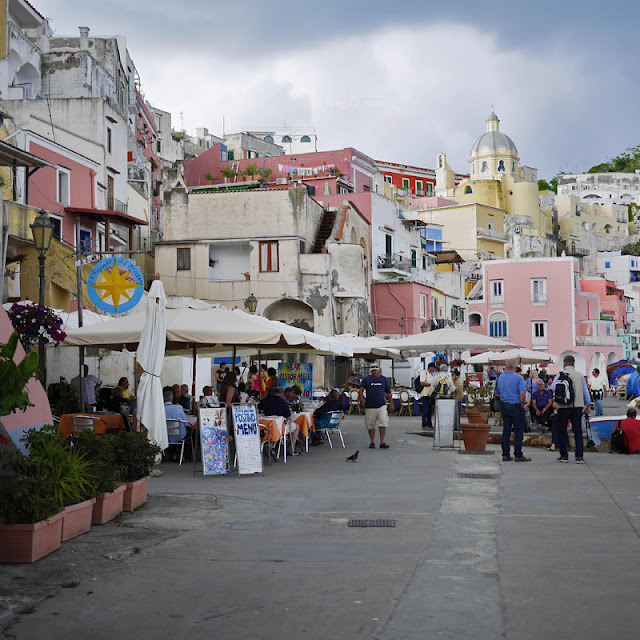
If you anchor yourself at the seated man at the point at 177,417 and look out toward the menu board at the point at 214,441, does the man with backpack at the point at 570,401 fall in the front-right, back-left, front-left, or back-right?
front-left

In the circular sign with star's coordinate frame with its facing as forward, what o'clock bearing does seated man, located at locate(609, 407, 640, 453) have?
The seated man is roughly at 9 o'clock from the circular sign with star.

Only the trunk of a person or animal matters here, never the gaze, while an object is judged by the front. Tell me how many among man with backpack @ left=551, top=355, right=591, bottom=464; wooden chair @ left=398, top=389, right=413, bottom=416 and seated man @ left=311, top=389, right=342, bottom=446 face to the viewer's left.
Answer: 1

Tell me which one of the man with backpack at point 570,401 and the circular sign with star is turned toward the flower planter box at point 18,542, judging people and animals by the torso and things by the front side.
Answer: the circular sign with star

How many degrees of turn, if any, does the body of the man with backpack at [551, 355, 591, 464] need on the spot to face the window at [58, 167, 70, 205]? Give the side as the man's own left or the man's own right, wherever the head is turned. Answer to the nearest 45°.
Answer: approximately 45° to the man's own left

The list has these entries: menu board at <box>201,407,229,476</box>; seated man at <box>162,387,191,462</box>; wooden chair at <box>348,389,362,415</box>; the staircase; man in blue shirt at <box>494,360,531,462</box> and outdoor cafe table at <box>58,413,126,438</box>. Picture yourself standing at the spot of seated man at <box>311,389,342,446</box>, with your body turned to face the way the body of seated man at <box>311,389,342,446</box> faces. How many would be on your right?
2

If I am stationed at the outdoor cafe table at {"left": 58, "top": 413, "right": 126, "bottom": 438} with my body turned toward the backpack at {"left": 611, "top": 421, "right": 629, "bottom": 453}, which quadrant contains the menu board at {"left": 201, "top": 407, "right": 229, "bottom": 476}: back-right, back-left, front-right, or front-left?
front-right

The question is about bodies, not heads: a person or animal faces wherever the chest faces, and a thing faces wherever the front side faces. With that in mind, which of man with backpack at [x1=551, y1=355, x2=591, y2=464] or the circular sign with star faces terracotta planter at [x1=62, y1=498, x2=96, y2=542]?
the circular sign with star

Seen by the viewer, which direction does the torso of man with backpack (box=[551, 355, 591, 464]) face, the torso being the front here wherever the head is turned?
away from the camera

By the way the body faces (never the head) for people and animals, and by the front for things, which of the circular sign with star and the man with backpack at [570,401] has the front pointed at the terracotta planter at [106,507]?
the circular sign with star

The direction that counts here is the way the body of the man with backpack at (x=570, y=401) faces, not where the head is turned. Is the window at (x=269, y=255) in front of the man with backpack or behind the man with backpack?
in front

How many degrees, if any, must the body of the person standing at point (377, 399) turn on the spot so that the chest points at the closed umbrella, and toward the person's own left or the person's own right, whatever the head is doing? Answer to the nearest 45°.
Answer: approximately 45° to the person's own right

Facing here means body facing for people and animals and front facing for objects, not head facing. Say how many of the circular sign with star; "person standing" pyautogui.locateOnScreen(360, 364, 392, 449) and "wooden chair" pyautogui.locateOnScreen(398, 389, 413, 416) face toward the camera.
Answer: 2

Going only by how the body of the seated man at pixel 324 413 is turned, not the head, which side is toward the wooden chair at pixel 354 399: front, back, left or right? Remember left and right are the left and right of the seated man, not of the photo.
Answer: right

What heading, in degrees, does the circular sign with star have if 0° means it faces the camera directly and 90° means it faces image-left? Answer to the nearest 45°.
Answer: approximately 0°
